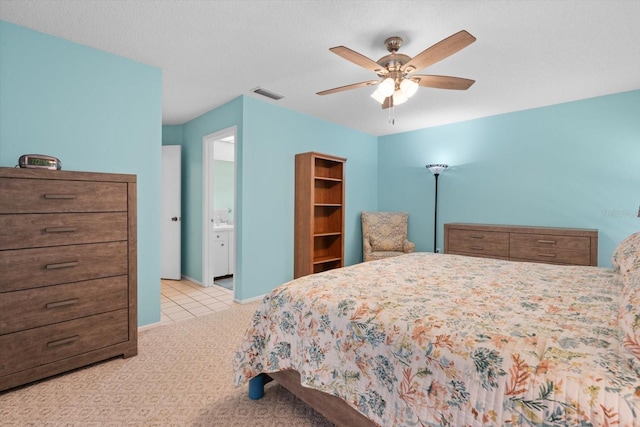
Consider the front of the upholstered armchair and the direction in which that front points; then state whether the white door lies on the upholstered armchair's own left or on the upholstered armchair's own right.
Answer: on the upholstered armchair's own right

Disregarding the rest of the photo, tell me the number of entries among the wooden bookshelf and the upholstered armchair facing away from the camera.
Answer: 0

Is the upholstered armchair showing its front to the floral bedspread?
yes

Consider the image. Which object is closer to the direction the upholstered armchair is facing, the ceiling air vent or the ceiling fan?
the ceiling fan

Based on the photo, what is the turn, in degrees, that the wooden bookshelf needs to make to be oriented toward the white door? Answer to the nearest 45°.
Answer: approximately 135° to its right

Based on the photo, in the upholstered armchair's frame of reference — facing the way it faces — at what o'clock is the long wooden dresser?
The long wooden dresser is roughly at 10 o'clock from the upholstered armchair.

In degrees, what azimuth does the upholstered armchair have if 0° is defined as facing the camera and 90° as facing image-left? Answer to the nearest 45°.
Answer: approximately 0°

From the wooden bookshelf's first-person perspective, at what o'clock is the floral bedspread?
The floral bedspread is roughly at 1 o'clock from the wooden bookshelf.

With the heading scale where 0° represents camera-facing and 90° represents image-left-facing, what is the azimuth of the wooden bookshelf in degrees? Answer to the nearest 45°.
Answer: approximately 315°

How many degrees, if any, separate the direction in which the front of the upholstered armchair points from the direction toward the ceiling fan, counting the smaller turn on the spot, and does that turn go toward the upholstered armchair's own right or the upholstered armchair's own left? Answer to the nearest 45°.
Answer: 0° — it already faces it

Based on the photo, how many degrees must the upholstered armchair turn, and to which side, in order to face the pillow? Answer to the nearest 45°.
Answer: approximately 45° to its left

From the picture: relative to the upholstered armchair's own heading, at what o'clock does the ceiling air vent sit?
The ceiling air vent is roughly at 1 o'clock from the upholstered armchair.

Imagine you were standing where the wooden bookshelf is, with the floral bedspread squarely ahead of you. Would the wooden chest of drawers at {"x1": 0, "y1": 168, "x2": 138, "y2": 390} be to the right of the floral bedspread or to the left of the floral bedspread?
right

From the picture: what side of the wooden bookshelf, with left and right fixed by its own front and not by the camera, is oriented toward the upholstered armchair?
left
